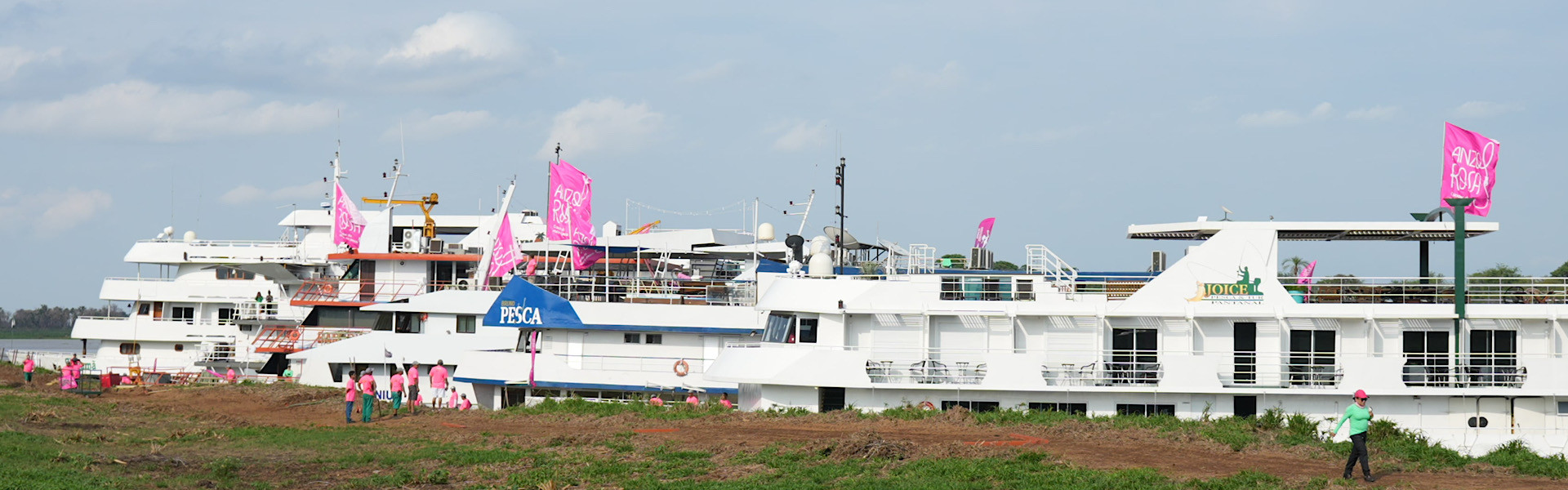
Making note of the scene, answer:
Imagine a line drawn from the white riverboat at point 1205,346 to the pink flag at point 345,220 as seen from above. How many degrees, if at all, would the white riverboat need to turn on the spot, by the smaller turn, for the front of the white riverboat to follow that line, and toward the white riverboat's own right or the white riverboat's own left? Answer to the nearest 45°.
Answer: approximately 45° to the white riverboat's own right

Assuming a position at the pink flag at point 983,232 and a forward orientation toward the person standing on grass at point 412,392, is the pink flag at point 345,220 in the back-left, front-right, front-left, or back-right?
front-right

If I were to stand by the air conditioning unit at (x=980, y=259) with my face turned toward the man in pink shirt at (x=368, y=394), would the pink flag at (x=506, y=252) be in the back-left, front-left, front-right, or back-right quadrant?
front-right

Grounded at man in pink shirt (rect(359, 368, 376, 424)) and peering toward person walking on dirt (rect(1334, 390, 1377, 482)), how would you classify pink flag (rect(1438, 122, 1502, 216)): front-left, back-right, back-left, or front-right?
front-left

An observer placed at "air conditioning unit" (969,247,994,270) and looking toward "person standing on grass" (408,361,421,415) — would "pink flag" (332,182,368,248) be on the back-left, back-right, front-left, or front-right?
front-right

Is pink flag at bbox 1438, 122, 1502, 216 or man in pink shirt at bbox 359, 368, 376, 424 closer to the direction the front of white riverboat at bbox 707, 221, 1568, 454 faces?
the man in pink shirt

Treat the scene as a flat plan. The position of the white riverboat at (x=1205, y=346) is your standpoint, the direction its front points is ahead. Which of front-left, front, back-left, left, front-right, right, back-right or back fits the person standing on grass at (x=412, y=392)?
front

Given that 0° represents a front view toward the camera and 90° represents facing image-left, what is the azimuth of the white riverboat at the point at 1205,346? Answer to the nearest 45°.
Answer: approximately 90°

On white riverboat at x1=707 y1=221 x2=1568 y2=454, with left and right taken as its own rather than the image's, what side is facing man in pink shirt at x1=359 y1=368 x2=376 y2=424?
front

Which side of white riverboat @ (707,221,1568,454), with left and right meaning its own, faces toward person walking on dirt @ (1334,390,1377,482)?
left
